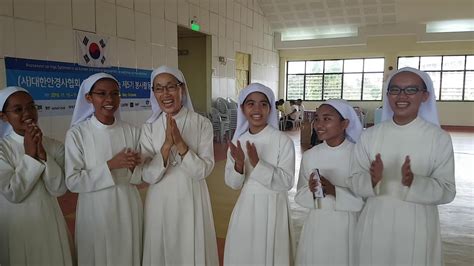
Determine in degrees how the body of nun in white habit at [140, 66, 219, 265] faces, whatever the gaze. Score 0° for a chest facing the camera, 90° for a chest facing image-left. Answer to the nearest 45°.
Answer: approximately 0°

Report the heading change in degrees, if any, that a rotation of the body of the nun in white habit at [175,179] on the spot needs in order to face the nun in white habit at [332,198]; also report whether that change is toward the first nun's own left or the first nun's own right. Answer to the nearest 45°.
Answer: approximately 90° to the first nun's own left

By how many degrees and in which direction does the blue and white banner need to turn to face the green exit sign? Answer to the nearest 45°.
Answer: approximately 90° to its left

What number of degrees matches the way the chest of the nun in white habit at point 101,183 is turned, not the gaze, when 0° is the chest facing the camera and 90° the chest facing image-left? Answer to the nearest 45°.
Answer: approximately 315°

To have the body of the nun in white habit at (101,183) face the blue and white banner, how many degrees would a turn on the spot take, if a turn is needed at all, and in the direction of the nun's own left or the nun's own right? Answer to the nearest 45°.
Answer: approximately 135° to the nun's own left

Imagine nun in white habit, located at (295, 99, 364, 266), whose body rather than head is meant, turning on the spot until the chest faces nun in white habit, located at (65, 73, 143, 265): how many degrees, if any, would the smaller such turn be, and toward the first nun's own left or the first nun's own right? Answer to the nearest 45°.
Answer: approximately 45° to the first nun's own right
